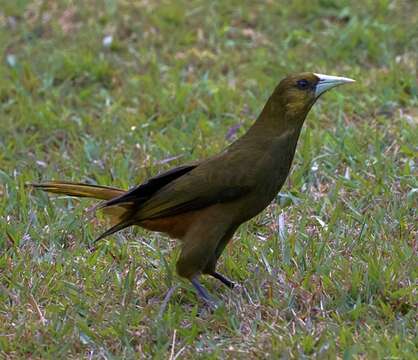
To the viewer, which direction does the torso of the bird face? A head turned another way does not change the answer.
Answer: to the viewer's right
